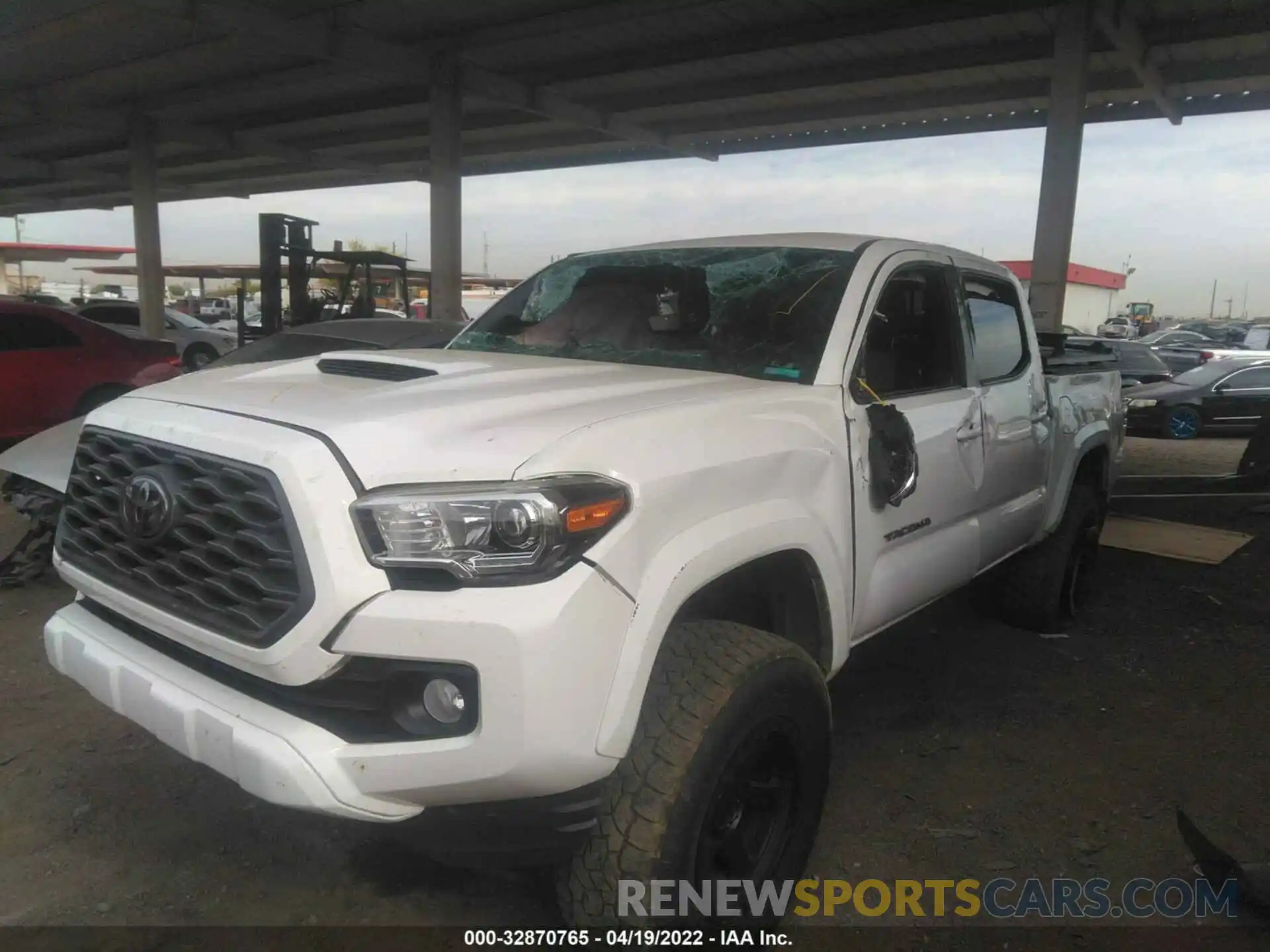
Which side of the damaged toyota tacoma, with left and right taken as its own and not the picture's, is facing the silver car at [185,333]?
right

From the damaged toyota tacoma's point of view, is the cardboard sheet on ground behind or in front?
behind

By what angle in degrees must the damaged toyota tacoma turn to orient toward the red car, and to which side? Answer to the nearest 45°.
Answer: approximately 90° to its right

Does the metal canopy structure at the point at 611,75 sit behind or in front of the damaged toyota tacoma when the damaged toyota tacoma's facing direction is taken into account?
behind

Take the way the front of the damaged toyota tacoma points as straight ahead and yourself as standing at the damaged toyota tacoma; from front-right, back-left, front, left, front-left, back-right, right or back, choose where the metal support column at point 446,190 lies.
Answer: back-right

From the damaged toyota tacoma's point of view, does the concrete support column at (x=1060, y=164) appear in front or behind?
behind

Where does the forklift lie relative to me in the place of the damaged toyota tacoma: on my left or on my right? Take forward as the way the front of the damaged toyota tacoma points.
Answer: on my right

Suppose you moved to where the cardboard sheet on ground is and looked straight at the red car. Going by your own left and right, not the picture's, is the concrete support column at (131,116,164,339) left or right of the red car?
right

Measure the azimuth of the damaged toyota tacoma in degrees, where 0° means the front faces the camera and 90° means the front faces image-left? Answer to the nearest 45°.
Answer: approximately 45°
